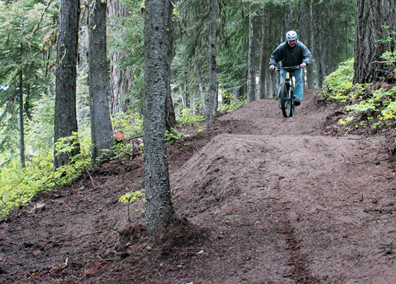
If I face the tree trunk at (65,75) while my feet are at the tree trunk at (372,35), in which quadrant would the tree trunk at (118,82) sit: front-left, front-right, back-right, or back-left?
front-right

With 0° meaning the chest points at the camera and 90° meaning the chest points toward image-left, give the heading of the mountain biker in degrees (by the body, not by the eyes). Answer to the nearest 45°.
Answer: approximately 0°

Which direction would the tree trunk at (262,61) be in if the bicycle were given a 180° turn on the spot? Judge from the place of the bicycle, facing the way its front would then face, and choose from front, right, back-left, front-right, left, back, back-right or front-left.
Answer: front

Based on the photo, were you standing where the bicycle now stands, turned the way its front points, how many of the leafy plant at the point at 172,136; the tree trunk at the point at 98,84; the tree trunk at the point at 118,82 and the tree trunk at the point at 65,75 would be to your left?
0

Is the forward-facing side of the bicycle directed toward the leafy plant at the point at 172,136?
no

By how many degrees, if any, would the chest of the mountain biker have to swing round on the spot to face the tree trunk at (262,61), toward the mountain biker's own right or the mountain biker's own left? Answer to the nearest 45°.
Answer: approximately 180°

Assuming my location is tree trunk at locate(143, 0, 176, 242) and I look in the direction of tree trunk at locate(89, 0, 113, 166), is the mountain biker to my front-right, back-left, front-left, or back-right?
front-right

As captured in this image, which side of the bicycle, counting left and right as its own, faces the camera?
front

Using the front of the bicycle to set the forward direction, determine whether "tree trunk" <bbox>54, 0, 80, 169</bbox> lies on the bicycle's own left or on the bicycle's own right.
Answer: on the bicycle's own right
